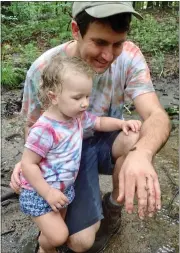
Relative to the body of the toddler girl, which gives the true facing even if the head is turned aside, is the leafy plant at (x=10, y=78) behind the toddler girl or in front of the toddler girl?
behind

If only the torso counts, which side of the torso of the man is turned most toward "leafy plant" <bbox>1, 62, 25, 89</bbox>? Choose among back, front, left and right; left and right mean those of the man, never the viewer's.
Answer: back

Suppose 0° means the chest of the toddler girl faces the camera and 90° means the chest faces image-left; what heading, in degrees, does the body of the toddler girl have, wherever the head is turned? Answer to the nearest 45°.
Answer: approximately 315°

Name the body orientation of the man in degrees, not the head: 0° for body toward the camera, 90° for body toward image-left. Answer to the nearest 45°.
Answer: approximately 0°
